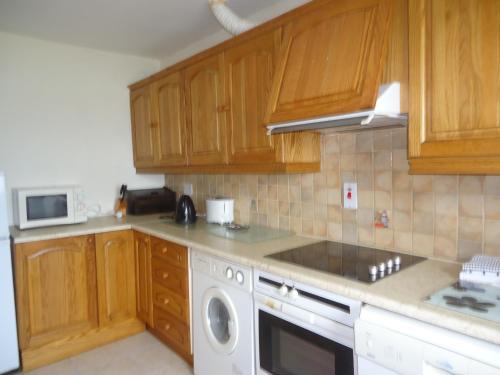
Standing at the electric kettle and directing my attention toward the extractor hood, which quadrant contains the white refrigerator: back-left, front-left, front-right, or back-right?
back-right

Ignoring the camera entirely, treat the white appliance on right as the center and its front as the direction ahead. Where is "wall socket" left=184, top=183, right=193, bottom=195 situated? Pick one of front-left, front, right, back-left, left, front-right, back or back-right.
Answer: right

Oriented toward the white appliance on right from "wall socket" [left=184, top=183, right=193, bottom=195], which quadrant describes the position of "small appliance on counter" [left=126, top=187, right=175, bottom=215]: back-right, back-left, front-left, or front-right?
back-right

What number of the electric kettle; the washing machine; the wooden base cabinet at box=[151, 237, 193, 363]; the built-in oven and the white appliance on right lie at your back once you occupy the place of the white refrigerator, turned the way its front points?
0

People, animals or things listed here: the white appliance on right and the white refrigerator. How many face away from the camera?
0

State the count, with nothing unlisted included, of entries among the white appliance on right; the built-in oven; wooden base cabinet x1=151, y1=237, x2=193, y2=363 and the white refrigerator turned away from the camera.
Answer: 0

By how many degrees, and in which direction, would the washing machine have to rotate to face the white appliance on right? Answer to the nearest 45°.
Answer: approximately 90° to its left

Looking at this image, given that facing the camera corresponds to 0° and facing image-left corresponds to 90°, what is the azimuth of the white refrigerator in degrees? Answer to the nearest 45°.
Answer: approximately 315°

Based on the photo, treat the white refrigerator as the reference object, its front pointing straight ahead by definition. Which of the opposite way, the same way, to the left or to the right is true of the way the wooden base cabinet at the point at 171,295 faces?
to the right

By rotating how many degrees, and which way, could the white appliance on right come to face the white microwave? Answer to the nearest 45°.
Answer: approximately 45° to its right

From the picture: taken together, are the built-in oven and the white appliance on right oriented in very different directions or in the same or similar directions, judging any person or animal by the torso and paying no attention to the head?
same or similar directions

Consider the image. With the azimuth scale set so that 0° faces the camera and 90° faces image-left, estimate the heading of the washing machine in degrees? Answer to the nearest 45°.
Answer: approximately 45°

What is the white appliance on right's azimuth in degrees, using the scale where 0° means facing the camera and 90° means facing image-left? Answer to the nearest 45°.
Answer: approximately 45°

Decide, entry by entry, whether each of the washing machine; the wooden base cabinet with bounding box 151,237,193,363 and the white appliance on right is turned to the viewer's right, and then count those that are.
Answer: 0

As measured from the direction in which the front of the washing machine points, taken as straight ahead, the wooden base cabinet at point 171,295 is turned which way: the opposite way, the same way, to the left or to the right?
the same way

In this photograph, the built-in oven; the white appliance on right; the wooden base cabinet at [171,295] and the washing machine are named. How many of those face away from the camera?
0

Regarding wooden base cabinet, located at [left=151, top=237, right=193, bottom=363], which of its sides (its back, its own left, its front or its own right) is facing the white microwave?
right
